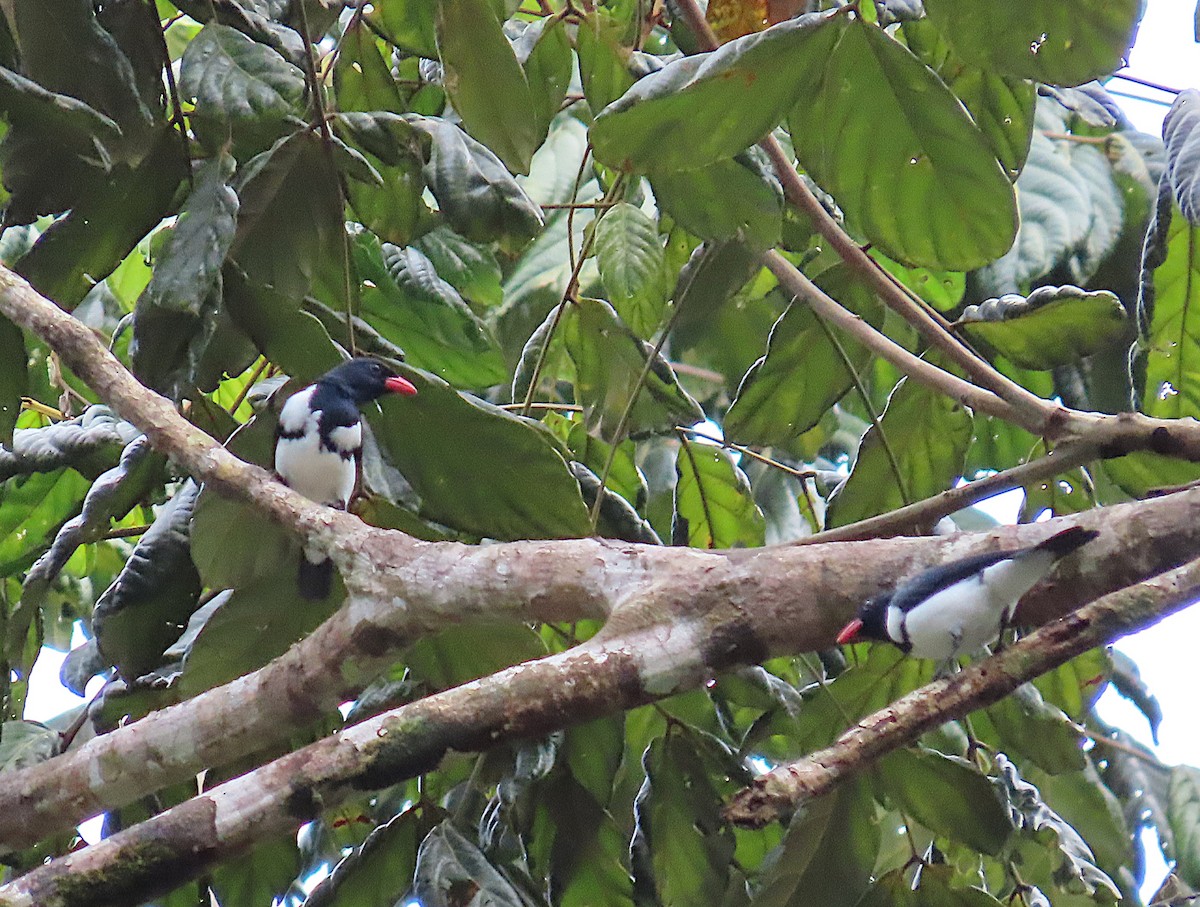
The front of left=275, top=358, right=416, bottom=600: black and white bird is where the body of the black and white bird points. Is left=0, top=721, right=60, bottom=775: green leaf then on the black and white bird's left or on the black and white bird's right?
on the black and white bird's right

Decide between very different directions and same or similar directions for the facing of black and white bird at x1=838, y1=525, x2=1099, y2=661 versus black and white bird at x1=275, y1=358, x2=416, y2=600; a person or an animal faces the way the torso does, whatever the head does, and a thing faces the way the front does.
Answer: very different directions

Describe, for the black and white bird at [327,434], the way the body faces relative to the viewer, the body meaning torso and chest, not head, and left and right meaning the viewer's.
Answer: facing the viewer and to the right of the viewer

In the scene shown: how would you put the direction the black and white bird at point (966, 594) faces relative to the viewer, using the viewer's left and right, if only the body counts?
facing to the left of the viewer

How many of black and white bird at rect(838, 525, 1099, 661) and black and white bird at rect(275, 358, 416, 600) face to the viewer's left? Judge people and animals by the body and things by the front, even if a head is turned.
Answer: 1

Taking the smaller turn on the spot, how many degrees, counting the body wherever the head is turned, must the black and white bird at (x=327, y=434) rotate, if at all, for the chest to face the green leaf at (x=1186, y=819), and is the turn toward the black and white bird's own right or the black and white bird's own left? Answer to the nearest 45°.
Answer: approximately 45° to the black and white bird's own left
